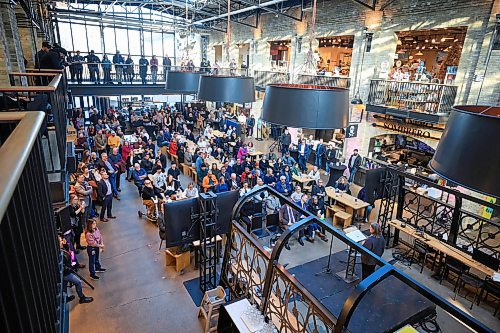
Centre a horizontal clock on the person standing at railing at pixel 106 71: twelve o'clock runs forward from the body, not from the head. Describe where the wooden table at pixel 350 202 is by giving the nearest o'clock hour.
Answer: The wooden table is roughly at 11 o'clock from the person standing at railing.

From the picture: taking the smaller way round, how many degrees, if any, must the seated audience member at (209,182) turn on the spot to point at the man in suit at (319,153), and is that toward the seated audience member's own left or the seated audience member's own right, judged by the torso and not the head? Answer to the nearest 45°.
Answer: approximately 90° to the seated audience member's own left

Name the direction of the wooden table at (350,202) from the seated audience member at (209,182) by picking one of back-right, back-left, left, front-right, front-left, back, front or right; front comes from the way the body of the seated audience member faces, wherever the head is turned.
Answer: front-left

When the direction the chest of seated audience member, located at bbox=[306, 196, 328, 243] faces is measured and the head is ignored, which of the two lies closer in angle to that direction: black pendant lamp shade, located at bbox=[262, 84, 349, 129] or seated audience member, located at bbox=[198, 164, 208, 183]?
the black pendant lamp shade

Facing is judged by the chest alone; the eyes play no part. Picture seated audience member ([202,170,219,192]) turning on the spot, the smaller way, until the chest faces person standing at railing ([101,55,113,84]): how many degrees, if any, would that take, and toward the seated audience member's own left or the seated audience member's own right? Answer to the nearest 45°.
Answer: approximately 180°

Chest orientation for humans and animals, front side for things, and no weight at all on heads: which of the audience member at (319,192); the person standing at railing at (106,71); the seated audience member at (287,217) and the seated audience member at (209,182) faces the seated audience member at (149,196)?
the person standing at railing

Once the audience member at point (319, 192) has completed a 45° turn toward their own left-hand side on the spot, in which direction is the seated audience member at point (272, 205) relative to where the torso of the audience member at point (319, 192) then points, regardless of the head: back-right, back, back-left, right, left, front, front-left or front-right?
back-right

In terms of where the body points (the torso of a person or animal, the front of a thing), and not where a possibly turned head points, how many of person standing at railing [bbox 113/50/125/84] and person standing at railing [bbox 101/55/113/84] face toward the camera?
2

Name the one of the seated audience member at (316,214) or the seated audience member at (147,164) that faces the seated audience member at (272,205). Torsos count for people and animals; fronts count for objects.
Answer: the seated audience member at (147,164)

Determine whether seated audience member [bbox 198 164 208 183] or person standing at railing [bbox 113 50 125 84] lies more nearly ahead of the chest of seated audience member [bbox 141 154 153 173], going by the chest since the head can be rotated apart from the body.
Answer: the seated audience member
